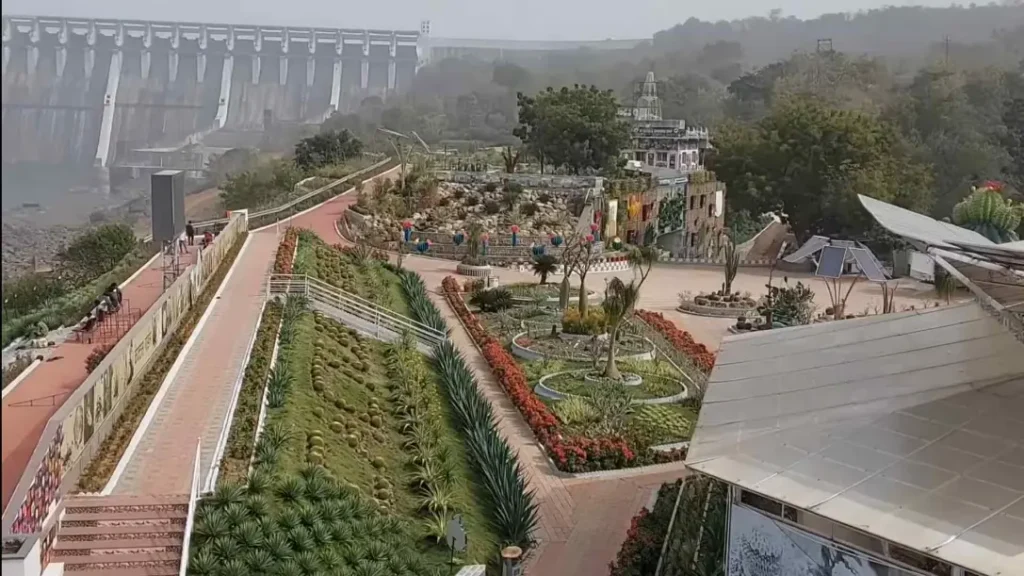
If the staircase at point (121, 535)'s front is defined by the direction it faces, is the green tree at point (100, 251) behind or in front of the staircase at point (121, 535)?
behind

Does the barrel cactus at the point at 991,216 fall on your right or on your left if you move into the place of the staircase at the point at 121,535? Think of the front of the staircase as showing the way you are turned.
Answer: on your left

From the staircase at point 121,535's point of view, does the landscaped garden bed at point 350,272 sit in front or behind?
behind

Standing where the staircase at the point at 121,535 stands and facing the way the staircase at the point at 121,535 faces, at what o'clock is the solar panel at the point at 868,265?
The solar panel is roughly at 8 o'clock from the staircase.

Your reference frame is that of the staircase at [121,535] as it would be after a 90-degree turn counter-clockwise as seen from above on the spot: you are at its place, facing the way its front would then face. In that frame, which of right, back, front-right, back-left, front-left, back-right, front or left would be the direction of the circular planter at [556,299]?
front-left

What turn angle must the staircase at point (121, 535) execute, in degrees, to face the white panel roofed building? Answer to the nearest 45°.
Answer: approximately 90° to its left

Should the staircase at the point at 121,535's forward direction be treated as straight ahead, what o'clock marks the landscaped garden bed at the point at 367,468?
The landscaped garden bed is roughly at 8 o'clock from the staircase.

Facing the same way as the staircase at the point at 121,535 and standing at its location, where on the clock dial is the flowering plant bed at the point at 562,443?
The flowering plant bed is roughly at 8 o'clock from the staircase.

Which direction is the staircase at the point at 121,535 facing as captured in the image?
toward the camera

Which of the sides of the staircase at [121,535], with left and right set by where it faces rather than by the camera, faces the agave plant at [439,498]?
left

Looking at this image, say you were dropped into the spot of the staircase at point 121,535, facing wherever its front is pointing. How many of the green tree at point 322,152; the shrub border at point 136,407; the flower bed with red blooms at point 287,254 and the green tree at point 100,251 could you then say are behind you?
4

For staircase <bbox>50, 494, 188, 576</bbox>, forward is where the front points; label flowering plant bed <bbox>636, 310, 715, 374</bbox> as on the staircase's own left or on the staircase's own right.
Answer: on the staircase's own left

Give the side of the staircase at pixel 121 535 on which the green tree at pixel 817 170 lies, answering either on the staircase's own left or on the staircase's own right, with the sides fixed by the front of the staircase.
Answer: on the staircase's own left

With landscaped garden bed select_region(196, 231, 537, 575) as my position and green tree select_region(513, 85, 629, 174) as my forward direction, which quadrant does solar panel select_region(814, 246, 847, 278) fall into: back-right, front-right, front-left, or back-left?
front-right

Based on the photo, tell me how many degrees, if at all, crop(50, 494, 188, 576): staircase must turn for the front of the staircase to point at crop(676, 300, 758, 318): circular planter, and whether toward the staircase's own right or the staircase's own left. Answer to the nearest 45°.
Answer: approximately 135° to the staircase's own left

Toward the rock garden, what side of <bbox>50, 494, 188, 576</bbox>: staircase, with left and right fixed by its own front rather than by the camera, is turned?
back

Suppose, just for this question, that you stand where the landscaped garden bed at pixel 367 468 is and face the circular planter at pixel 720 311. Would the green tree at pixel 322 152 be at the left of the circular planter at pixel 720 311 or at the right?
left

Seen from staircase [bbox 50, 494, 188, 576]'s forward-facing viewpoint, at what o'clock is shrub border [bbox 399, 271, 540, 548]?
The shrub border is roughly at 8 o'clock from the staircase.

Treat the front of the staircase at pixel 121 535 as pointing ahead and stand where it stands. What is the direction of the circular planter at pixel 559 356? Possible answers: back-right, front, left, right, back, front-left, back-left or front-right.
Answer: back-left
